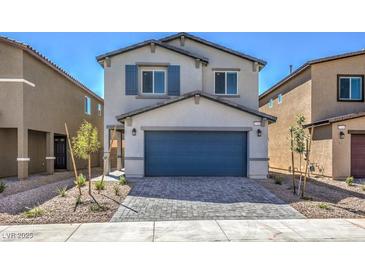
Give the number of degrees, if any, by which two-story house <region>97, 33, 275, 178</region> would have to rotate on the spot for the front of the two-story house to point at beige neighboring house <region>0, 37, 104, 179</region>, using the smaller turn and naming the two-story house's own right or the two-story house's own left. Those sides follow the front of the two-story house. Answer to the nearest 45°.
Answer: approximately 90° to the two-story house's own right

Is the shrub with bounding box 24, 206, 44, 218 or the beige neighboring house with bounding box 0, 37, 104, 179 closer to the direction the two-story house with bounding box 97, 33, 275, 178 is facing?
the shrub

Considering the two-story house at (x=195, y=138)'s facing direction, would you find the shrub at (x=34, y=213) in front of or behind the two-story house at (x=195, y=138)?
in front

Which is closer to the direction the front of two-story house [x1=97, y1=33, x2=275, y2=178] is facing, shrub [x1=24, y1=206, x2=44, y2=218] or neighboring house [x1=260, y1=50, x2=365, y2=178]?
the shrub

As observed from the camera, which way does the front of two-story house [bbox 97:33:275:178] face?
facing the viewer

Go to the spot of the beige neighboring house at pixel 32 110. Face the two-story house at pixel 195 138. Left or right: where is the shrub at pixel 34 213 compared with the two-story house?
right

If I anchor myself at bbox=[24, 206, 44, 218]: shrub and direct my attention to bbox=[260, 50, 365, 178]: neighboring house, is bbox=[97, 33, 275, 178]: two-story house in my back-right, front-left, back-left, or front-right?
front-left

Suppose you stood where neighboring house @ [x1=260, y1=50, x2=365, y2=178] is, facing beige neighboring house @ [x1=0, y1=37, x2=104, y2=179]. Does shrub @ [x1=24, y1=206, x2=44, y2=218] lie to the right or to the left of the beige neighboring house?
left
